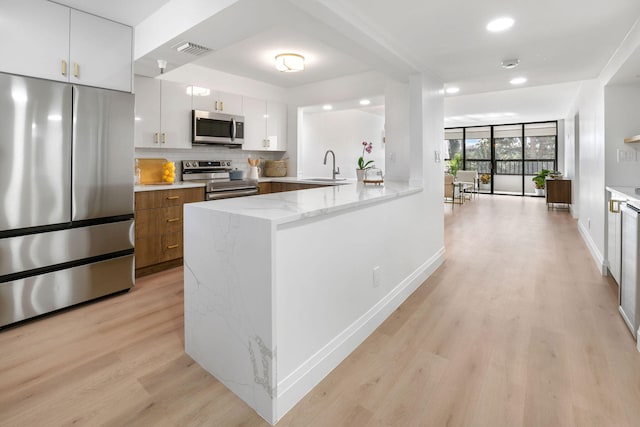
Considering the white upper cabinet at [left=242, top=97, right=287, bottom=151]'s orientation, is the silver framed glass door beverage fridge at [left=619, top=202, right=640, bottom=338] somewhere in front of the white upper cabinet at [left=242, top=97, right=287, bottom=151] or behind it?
in front

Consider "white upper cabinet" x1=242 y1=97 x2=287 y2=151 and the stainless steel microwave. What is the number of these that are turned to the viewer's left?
0

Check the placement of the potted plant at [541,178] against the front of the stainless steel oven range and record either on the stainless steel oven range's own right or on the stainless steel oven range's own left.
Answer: on the stainless steel oven range's own left

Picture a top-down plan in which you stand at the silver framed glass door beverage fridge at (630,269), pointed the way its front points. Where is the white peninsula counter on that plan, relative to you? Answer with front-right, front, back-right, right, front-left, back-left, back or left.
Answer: front-left

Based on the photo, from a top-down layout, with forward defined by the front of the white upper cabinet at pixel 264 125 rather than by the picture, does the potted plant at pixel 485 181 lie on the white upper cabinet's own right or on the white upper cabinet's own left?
on the white upper cabinet's own left

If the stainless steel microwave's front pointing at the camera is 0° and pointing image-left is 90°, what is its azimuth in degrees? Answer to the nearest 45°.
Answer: approximately 315°

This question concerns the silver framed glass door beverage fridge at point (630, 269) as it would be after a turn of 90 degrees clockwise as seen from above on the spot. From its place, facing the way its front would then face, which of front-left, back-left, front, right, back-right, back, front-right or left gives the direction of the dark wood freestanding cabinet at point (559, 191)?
front

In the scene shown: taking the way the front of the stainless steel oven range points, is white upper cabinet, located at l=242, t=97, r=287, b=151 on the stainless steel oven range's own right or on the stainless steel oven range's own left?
on the stainless steel oven range's own left

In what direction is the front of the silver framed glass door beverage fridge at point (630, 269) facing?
to the viewer's left
